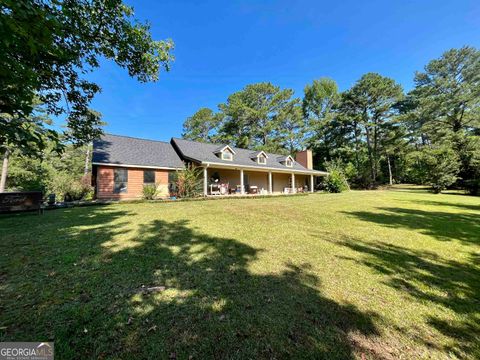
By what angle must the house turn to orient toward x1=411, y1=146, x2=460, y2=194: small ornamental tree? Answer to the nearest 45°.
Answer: approximately 45° to its left

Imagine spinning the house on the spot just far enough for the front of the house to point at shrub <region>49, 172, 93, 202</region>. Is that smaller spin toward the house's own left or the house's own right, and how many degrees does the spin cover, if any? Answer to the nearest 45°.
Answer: approximately 135° to the house's own right

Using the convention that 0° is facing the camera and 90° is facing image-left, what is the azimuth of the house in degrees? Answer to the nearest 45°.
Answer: approximately 315°

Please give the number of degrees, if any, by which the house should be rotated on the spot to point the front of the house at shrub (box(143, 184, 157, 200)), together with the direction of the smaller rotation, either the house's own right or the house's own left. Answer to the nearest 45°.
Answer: approximately 45° to the house's own right

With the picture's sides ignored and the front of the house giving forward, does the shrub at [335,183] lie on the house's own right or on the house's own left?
on the house's own left
